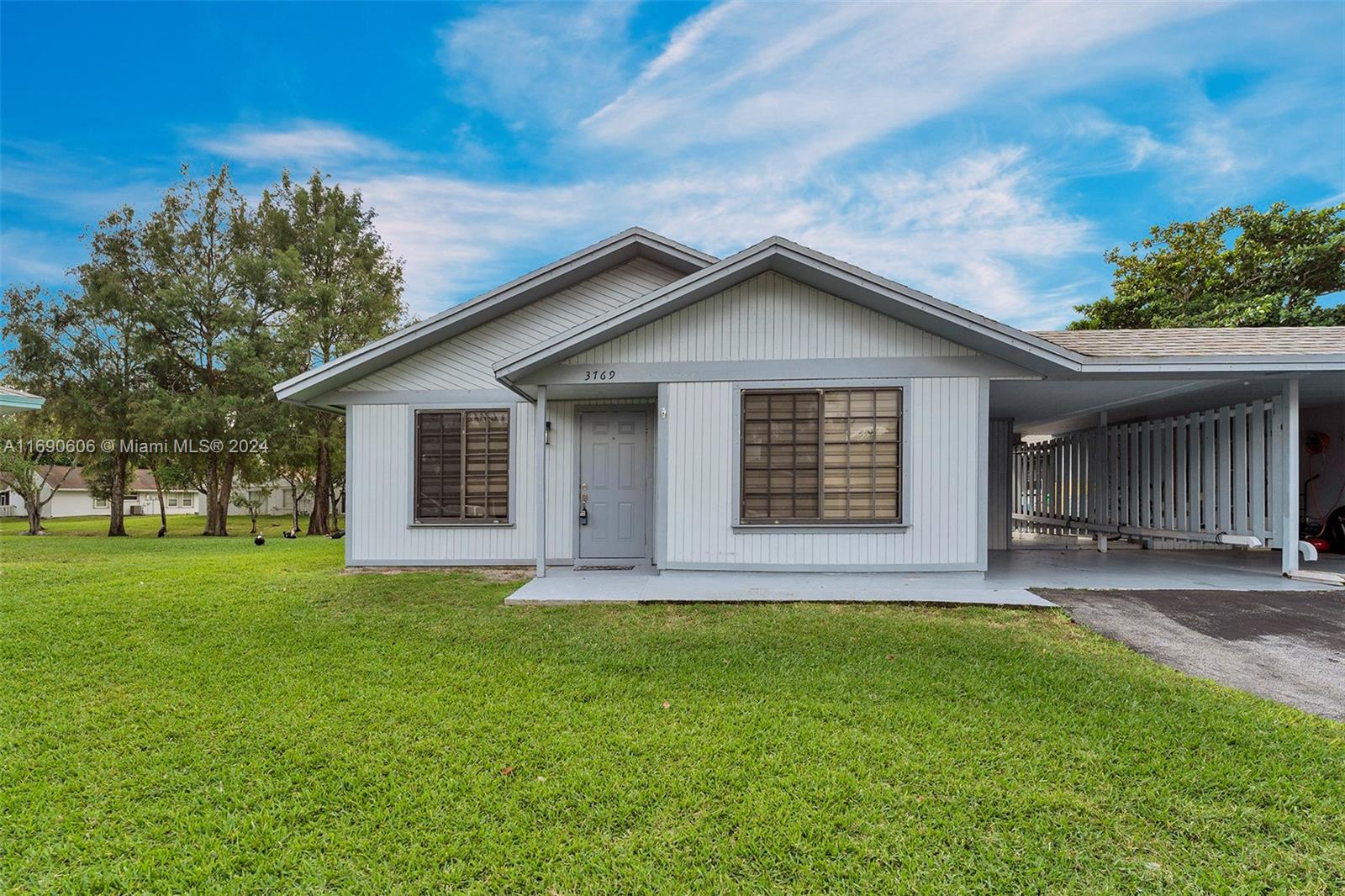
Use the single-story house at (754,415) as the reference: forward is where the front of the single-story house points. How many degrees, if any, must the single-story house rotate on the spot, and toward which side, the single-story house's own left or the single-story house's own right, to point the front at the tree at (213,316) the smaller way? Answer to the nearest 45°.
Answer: approximately 135° to the single-story house's own right

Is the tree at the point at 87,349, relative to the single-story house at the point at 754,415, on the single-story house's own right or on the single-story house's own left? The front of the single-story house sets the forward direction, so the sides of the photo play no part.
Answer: on the single-story house's own right

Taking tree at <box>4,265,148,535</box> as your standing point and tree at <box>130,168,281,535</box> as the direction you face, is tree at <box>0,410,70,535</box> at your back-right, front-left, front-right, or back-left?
back-left

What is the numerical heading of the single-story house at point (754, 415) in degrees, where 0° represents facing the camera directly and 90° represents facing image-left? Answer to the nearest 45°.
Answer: approximately 0°
